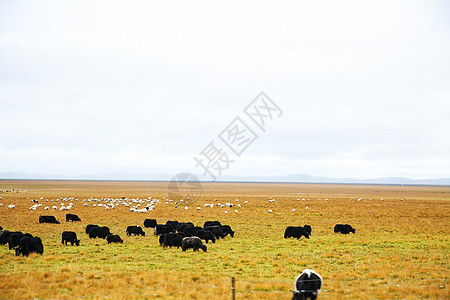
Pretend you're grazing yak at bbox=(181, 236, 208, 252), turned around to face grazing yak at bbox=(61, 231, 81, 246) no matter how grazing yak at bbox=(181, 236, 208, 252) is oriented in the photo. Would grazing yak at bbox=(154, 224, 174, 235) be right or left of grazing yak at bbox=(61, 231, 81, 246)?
right

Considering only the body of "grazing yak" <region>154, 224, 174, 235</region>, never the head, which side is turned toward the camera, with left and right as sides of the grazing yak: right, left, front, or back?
left

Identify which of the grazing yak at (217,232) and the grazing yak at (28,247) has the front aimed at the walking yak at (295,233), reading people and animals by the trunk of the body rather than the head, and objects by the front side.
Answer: the grazing yak at (217,232)

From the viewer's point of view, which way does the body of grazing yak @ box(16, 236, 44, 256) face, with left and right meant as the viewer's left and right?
facing to the left of the viewer

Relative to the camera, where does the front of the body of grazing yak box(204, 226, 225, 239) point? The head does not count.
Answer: to the viewer's right

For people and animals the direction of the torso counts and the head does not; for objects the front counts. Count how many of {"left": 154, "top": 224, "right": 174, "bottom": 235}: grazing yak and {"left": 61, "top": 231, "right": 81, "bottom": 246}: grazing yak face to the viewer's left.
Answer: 1
